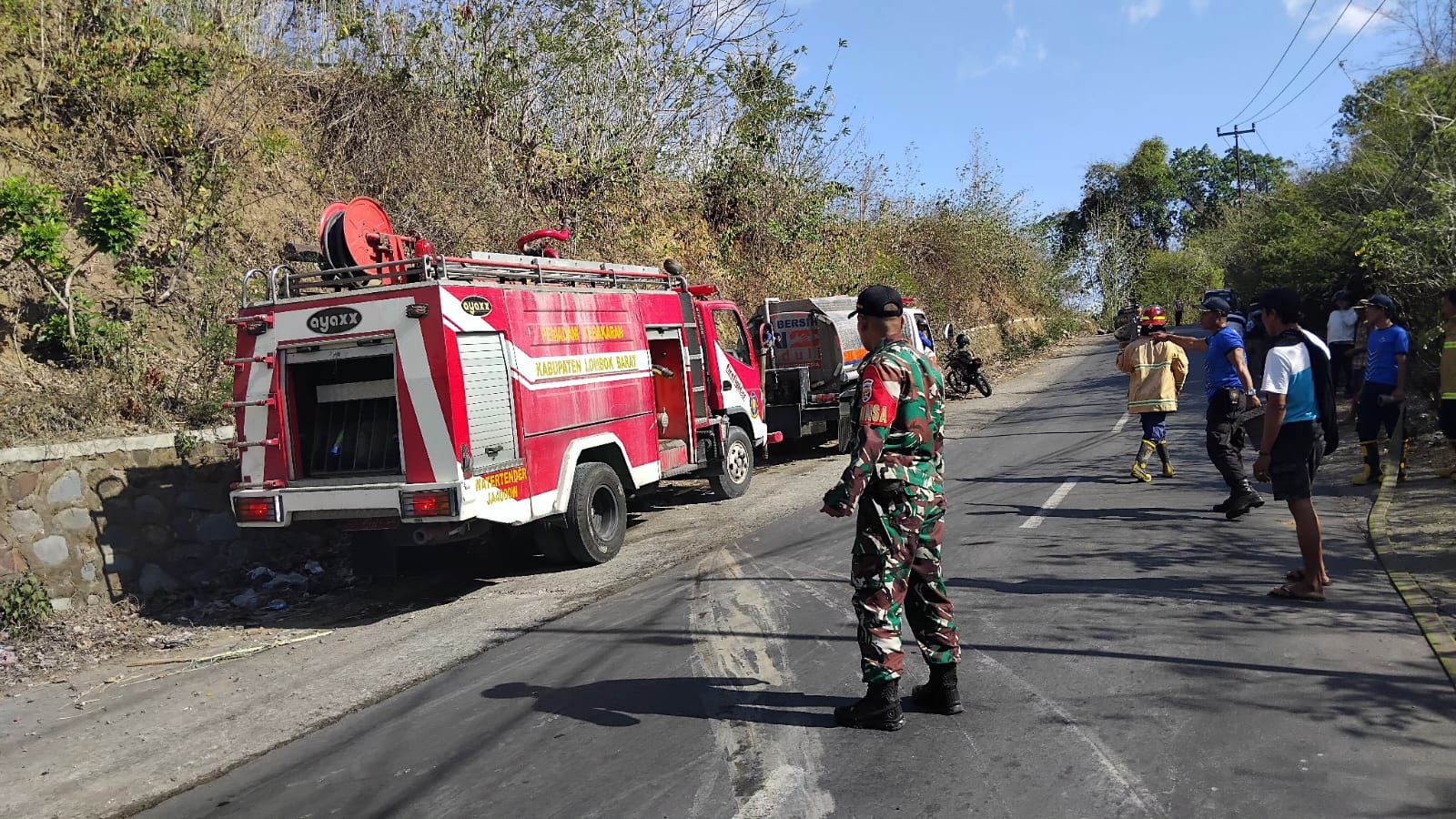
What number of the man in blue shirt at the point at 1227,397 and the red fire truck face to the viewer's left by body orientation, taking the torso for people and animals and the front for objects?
1

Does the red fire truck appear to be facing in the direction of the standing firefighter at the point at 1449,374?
no

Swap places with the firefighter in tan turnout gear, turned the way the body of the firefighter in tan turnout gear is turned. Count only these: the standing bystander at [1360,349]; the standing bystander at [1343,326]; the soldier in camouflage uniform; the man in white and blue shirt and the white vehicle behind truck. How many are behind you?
2

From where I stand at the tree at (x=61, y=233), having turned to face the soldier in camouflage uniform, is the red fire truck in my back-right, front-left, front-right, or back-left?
front-left

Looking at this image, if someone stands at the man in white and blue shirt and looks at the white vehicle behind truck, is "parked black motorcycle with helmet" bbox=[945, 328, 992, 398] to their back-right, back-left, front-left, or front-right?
front-right

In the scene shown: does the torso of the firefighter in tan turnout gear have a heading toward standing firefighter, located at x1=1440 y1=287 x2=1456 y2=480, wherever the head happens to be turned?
no

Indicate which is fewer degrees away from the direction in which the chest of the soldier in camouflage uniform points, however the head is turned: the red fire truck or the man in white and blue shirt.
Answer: the red fire truck

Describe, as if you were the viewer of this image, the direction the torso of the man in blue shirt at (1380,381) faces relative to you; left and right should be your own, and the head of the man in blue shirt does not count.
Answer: facing the viewer and to the left of the viewer

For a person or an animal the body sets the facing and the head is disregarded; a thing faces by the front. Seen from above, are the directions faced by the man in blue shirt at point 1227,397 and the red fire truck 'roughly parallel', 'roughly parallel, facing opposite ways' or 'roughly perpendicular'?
roughly perpendicular

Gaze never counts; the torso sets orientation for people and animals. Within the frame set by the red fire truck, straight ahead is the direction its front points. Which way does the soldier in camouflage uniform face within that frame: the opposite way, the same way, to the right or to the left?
to the left

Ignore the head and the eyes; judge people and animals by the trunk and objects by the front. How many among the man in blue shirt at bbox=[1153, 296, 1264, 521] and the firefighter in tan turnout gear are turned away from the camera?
1

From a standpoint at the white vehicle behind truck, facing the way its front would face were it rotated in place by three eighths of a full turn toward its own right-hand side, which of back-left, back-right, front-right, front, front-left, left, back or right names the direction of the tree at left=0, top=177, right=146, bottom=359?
front-right

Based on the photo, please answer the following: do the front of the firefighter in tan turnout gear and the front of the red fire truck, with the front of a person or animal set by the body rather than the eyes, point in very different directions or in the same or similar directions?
same or similar directions

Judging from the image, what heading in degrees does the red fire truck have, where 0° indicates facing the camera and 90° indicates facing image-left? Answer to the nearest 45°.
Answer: approximately 225°
